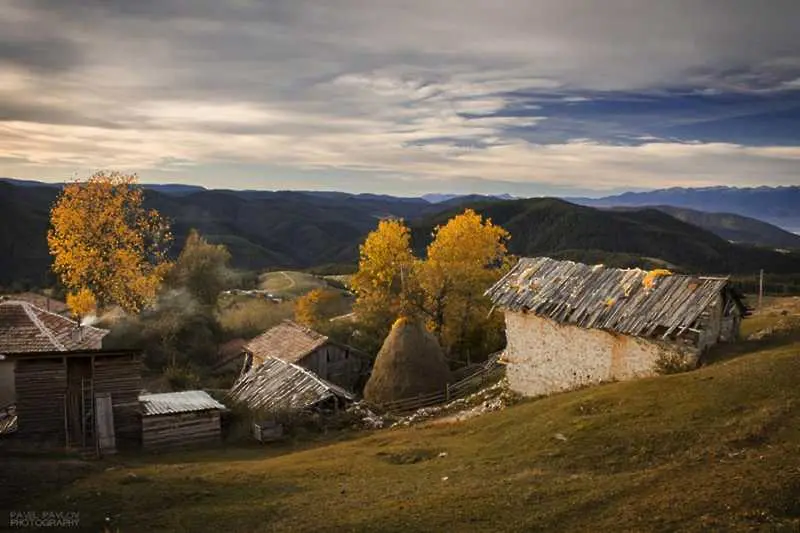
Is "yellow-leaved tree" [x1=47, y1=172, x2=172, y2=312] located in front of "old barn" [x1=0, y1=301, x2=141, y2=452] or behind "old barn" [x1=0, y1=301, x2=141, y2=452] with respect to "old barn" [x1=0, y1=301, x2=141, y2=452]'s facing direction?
behind

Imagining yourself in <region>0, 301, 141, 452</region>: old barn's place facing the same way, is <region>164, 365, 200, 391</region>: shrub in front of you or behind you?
behind

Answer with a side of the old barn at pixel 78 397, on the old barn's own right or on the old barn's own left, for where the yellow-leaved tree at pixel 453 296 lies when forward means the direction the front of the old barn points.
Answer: on the old barn's own left

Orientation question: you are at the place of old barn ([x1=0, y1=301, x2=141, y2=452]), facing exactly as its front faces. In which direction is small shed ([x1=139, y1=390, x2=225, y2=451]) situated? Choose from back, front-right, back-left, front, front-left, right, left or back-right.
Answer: left

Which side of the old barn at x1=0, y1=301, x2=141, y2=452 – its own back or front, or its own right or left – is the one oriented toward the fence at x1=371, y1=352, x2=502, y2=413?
left

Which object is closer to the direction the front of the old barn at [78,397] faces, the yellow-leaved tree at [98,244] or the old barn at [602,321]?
the old barn

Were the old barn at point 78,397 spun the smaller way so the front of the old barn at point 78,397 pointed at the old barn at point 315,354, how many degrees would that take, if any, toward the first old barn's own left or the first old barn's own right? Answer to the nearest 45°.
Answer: approximately 135° to the first old barn's own left

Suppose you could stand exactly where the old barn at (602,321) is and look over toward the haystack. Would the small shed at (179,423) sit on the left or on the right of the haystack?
left

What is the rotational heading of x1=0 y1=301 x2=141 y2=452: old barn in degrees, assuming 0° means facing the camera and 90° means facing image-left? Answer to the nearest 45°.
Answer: approximately 0°
